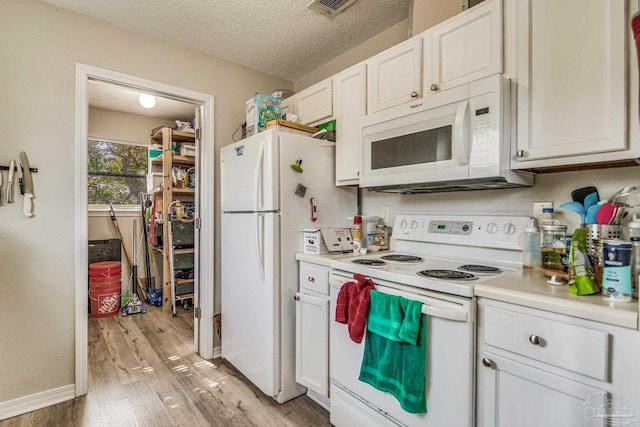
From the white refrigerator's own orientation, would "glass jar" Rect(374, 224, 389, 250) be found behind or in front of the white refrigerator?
behind

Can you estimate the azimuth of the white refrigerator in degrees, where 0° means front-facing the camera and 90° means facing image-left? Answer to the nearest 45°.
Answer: approximately 45°

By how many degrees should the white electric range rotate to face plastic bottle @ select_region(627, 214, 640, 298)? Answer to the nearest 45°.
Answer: approximately 90° to its left

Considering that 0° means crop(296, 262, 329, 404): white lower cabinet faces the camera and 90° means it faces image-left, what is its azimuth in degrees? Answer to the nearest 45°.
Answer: approximately 45°

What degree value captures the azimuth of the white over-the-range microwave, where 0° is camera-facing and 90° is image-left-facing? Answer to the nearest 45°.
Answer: approximately 45°

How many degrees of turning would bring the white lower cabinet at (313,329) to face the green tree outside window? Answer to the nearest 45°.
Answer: approximately 90° to its right
